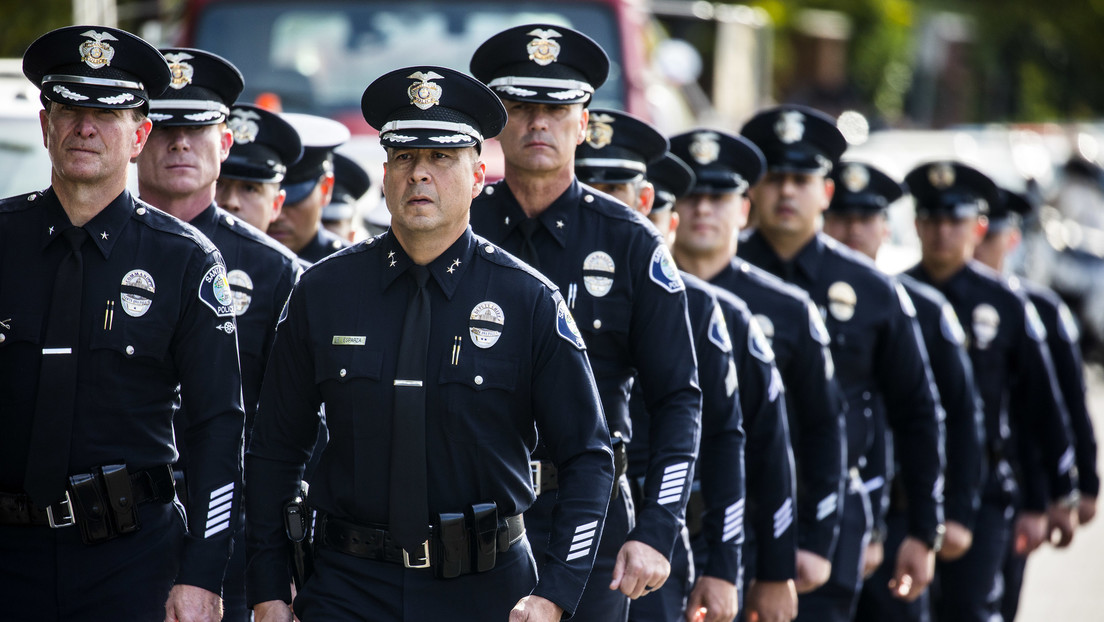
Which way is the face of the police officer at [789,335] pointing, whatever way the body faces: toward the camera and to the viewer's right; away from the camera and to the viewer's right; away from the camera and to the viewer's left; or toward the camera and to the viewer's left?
toward the camera and to the viewer's left

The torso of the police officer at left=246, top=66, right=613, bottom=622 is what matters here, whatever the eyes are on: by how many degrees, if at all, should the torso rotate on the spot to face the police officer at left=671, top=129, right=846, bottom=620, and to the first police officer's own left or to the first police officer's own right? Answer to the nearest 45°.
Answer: approximately 135° to the first police officer's own left

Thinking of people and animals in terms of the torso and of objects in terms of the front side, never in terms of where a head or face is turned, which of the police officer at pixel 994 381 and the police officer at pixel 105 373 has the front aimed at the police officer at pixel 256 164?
the police officer at pixel 994 381

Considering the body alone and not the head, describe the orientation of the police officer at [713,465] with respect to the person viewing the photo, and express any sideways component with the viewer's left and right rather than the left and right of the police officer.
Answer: facing the viewer and to the left of the viewer

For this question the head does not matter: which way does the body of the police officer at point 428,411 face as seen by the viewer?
toward the camera

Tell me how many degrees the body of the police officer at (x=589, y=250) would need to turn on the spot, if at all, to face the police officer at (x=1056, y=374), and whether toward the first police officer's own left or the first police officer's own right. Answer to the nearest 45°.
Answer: approximately 180°

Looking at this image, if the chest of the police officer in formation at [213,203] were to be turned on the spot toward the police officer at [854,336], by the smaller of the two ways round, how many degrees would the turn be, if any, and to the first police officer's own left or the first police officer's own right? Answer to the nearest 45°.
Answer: approximately 135° to the first police officer's own left

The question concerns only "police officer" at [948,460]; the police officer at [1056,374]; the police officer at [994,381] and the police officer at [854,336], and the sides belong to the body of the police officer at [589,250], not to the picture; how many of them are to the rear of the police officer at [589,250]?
4

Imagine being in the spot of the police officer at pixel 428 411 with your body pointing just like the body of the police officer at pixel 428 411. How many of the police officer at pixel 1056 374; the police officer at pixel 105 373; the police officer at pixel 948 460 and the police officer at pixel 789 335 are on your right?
1

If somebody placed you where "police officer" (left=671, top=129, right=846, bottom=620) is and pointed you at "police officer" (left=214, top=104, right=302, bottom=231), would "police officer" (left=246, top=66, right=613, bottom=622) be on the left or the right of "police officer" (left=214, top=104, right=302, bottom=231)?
left
